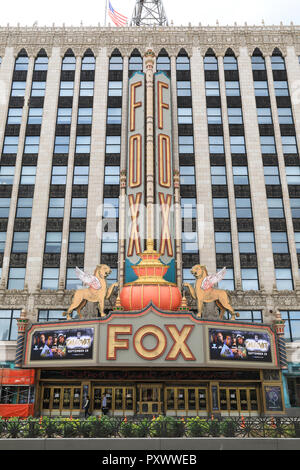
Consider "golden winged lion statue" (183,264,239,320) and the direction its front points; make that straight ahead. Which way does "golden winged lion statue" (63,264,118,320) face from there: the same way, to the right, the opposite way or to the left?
the opposite way

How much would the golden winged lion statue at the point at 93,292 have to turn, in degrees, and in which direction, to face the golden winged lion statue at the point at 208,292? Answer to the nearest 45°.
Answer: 0° — it already faces it

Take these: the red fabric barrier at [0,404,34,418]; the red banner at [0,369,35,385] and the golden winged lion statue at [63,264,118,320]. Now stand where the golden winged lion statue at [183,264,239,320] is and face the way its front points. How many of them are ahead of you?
3

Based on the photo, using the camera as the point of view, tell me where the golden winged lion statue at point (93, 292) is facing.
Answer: facing to the right of the viewer

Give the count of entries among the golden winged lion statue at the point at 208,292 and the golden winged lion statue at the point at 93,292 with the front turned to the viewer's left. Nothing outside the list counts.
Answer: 1

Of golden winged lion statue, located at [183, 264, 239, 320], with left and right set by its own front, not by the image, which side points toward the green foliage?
left

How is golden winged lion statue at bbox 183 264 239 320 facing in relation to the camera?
to the viewer's left

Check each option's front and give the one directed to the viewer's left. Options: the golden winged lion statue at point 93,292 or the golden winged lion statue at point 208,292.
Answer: the golden winged lion statue at point 208,292
